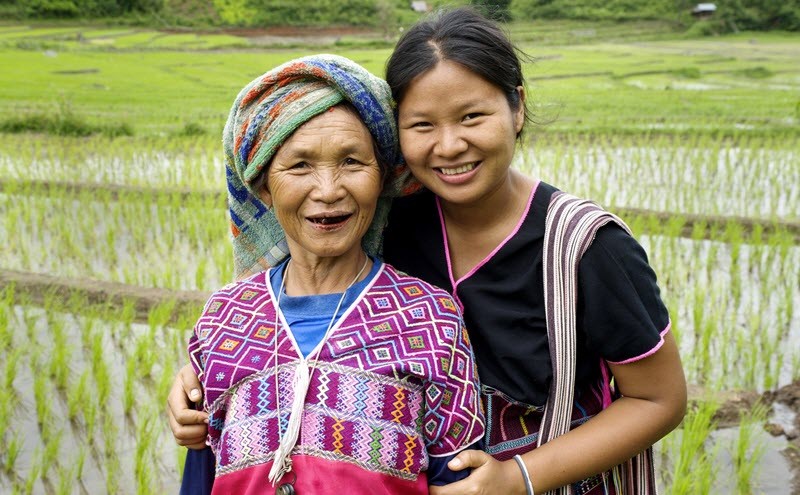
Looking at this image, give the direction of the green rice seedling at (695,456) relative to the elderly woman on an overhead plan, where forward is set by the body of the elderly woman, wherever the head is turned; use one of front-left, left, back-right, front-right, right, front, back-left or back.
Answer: back-left

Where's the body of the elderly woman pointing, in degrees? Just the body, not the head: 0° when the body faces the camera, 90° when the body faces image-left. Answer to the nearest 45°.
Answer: approximately 0°

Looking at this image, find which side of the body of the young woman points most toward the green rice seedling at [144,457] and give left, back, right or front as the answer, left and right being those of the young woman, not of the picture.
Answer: right

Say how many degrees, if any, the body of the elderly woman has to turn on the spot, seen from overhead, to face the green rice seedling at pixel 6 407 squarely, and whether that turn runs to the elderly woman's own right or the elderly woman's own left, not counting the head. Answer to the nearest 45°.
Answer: approximately 135° to the elderly woman's own right
